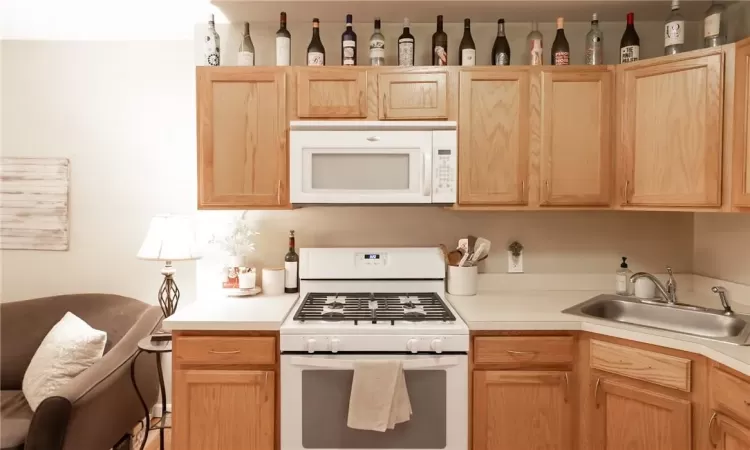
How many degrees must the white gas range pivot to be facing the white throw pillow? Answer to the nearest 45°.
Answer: approximately 90° to its right

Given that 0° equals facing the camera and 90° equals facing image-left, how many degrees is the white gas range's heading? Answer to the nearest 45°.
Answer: approximately 0°

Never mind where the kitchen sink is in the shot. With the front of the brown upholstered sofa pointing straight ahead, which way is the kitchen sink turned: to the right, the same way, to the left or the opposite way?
to the right
